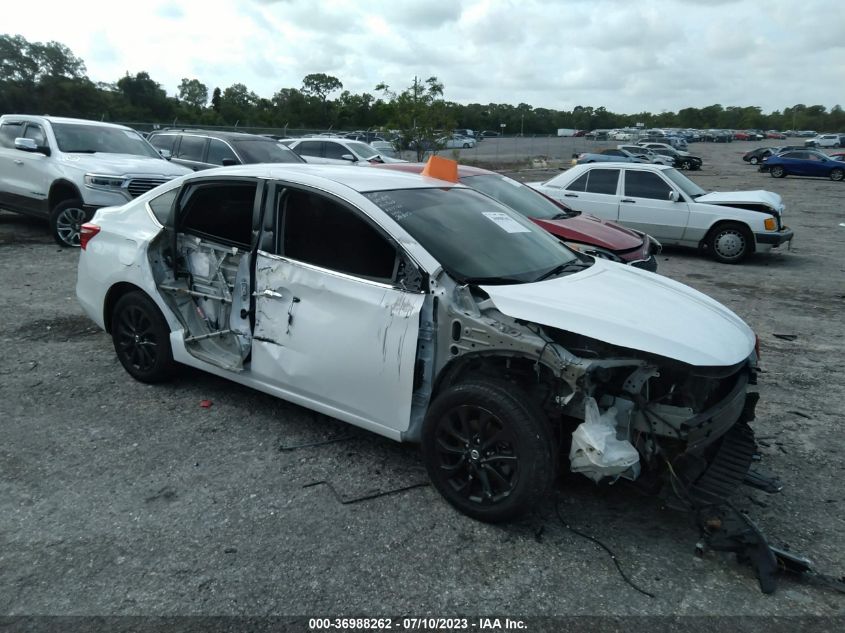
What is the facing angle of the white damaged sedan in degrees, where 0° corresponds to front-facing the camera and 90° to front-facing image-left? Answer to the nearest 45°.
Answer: approximately 315°

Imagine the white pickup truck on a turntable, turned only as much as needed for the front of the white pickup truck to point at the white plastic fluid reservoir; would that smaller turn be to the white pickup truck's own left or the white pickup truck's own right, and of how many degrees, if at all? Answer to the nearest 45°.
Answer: approximately 45° to the white pickup truck's own right

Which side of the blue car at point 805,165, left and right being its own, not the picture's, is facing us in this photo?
right

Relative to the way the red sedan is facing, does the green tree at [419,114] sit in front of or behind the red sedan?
behind

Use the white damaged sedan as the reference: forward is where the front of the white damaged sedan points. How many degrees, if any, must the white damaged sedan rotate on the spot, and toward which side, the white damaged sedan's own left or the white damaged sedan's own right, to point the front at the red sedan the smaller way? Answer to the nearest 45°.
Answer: approximately 135° to the white damaged sedan's own left

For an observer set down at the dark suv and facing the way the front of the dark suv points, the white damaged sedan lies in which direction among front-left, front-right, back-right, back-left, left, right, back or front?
front-right

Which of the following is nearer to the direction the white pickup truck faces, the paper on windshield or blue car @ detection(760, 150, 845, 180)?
the paper on windshield

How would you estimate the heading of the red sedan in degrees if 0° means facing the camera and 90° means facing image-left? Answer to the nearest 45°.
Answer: approximately 315°

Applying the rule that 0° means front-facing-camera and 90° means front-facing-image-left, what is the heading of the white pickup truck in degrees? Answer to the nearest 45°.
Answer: approximately 315°

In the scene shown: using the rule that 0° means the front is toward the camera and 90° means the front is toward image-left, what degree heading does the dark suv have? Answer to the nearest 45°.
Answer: approximately 315°

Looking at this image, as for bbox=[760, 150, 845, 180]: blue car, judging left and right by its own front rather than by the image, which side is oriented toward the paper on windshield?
right
